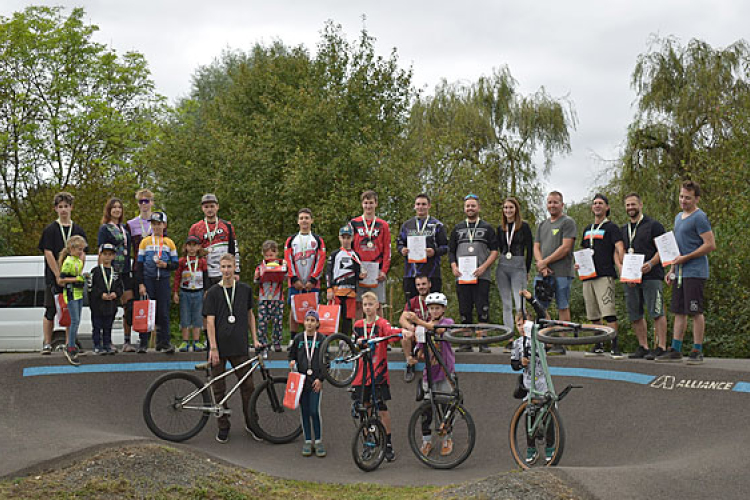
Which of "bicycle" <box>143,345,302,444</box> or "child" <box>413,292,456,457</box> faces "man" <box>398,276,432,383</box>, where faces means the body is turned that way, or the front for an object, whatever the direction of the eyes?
the bicycle

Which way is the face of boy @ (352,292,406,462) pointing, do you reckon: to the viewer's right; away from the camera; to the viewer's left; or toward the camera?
toward the camera

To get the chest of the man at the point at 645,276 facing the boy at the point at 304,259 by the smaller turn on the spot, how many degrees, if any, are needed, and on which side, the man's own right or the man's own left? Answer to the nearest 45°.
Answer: approximately 45° to the man's own right

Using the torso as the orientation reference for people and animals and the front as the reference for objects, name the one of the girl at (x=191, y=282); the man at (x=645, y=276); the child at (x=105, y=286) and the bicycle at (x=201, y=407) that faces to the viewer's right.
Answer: the bicycle

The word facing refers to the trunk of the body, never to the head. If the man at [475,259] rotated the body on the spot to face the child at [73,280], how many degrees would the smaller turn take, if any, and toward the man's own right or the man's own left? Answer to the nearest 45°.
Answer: approximately 90° to the man's own right

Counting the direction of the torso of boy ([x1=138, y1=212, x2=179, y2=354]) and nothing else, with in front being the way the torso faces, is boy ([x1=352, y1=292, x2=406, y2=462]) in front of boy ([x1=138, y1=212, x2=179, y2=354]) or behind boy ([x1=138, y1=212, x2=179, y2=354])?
in front

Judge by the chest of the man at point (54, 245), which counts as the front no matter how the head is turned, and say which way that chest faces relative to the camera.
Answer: toward the camera

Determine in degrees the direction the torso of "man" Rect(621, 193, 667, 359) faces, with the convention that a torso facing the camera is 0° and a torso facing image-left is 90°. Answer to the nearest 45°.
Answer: approximately 45°

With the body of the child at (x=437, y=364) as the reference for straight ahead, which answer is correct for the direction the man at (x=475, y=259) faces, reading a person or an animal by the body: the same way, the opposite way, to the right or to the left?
the same way

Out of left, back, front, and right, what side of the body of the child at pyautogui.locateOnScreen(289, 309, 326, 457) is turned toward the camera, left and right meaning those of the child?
front

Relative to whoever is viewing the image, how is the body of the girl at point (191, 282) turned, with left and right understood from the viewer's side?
facing the viewer

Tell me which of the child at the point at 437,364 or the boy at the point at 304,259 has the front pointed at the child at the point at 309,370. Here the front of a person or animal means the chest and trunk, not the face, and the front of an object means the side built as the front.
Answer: the boy

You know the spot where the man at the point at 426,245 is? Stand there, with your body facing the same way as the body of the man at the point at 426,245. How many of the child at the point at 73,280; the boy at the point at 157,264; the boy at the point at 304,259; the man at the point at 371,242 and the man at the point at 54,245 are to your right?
5

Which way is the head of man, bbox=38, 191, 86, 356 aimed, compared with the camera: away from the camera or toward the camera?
toward the camera

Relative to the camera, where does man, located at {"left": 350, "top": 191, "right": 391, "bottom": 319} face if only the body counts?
toward the camera

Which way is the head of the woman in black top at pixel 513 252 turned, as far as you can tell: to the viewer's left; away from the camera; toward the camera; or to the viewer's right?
toward the camera

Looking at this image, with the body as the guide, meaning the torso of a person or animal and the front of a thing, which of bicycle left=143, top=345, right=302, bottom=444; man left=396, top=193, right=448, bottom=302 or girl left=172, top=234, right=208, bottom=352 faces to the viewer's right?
the bicycle

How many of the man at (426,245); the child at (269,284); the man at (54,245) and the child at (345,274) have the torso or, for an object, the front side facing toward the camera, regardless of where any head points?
4

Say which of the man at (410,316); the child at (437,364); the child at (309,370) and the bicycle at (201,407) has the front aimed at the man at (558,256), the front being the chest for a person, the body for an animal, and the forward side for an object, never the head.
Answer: the bicycle

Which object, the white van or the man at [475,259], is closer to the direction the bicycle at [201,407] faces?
the man
